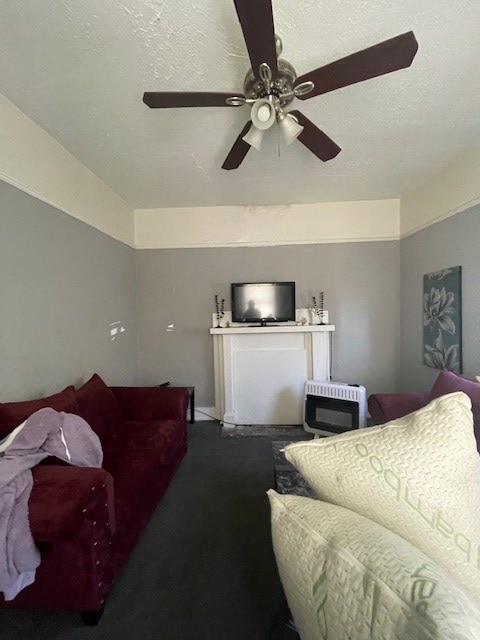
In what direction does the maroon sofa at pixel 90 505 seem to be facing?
to the viewer's right

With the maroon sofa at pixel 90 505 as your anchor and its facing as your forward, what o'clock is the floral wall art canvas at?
The floral wall art canvas is roughly at 12 o'clock from the maroon sofa.

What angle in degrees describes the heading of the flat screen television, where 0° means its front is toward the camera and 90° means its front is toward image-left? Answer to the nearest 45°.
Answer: approximately 0°

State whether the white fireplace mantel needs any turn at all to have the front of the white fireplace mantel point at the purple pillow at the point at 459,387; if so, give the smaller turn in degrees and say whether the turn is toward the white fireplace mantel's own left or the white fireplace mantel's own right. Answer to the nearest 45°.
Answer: approximately 45° to the white fireplace mantel's own left

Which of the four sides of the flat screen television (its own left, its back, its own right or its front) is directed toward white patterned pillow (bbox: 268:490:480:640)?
front

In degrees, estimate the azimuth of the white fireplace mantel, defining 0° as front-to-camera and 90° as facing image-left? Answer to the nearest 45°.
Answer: approximately 0°

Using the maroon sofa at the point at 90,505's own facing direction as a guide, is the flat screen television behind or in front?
in front

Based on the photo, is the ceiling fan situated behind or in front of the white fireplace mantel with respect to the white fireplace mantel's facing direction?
in front

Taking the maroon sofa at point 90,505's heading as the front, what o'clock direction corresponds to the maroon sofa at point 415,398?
the maroon sofa at point 415,398 is roughly at 12 o'clock from the maroon sofa at point 90,505.
